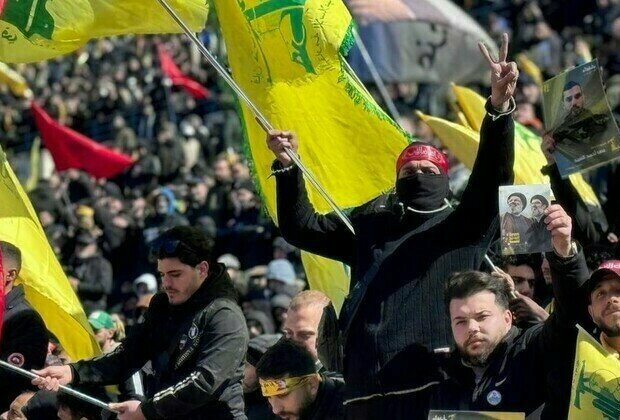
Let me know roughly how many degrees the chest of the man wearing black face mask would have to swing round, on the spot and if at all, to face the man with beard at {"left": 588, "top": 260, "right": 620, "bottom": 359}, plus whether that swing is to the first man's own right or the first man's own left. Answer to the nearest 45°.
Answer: approximately 45° to the first man's own left

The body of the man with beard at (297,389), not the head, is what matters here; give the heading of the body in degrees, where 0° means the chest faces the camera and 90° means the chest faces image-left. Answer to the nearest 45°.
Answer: approximately 45°

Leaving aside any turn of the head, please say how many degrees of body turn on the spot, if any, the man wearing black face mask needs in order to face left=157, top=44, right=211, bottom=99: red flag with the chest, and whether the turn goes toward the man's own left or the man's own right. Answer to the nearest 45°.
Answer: approximately 180°

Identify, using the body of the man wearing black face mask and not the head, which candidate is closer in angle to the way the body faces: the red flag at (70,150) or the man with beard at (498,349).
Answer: the man with beard
